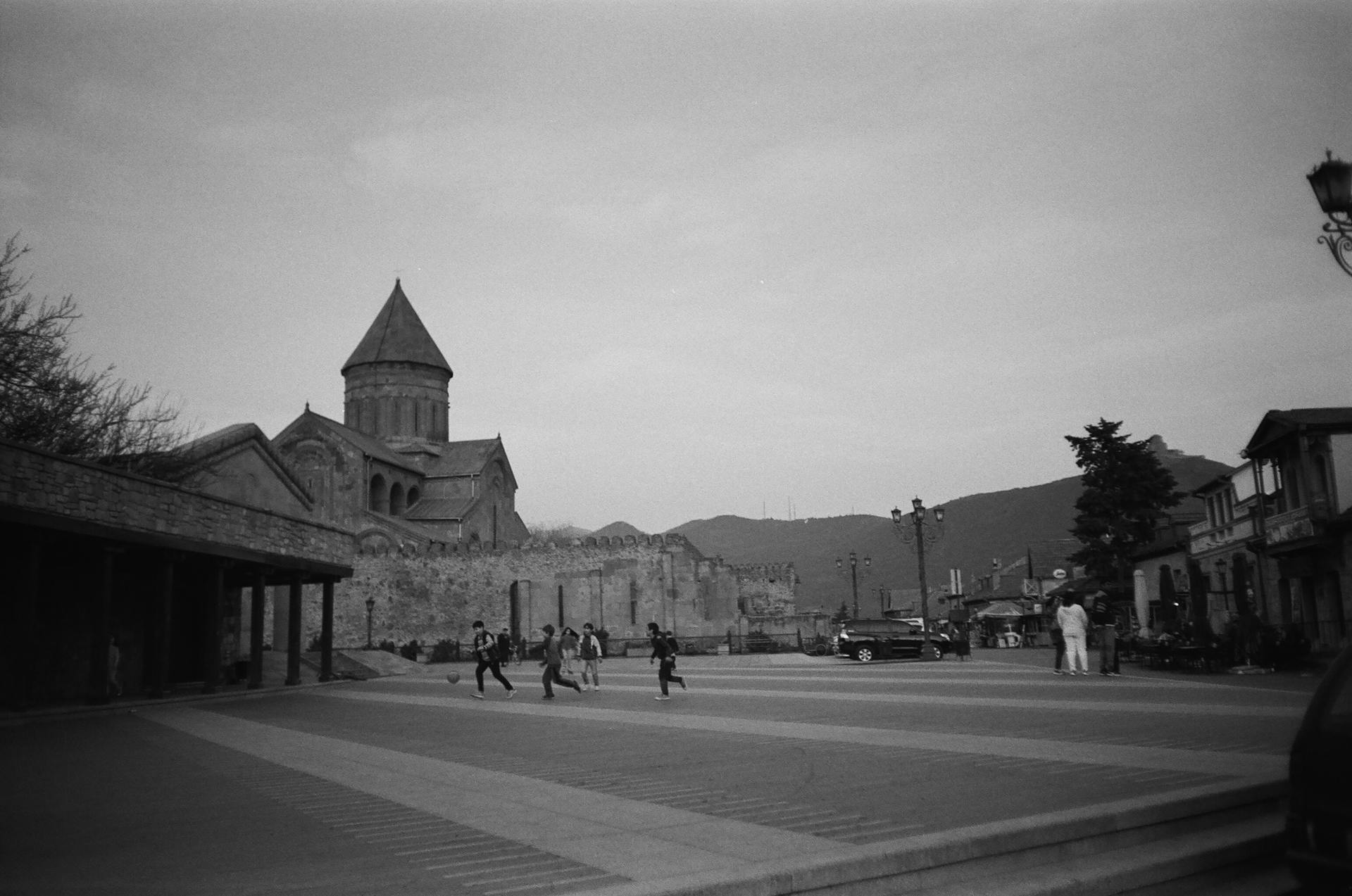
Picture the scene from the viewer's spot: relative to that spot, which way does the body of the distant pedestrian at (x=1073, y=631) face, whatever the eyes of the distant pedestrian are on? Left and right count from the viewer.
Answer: facing away from the viewer

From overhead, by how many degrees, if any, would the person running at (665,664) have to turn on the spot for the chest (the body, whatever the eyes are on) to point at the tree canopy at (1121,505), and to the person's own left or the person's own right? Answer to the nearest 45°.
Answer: approximately 135° to the person's own right

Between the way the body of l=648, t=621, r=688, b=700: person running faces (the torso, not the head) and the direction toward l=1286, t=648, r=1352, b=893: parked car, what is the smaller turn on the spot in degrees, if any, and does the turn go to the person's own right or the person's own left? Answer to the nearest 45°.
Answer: approximately 90° to the person's own left

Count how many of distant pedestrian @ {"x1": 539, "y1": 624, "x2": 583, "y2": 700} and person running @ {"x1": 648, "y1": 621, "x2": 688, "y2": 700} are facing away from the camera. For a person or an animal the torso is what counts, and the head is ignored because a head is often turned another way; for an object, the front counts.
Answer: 0

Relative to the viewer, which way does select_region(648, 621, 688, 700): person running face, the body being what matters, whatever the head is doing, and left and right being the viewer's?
facing to the left of the viewer

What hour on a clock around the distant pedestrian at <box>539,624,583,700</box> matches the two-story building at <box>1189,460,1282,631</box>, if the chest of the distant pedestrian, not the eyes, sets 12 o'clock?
The two-story building is roughly at 5 o'clock from the distant pedestrian.

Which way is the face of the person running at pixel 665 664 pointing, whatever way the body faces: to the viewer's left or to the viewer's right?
to the viewer's left

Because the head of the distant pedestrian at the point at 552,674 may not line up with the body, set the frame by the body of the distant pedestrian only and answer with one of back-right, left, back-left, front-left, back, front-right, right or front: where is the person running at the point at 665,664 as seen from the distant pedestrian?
back-left

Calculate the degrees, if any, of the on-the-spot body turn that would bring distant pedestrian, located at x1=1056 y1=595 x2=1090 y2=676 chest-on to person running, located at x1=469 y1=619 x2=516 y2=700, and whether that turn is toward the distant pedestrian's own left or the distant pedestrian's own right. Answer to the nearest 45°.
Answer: approximately 90° to the distant pedestrian's own left

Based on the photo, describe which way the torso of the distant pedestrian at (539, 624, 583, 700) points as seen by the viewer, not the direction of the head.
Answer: to the viewer's left

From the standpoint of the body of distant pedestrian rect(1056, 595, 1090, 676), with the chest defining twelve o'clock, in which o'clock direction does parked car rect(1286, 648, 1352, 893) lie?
The parked car is roughly at 6 o'clock from the distant pedestrian.
